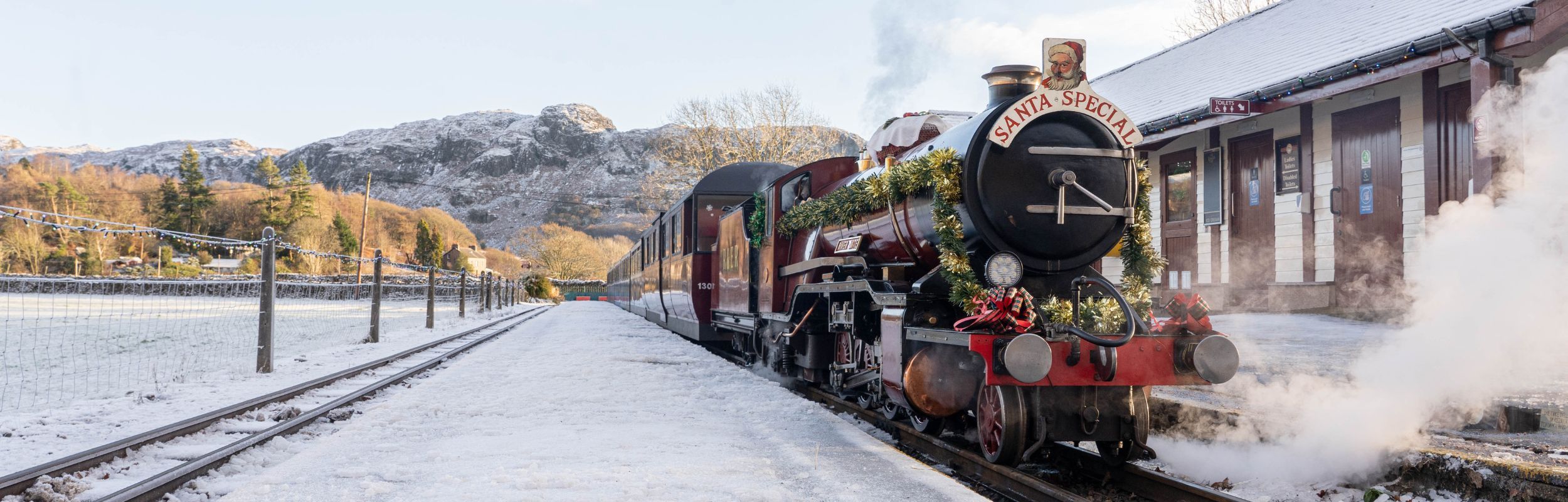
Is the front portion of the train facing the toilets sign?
no

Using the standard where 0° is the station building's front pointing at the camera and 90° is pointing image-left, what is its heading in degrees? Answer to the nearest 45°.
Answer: approximately 45°

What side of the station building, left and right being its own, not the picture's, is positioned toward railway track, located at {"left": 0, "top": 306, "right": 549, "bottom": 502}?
front

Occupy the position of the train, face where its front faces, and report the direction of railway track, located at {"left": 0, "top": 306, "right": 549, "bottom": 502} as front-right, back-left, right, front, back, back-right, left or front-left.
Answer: back-right

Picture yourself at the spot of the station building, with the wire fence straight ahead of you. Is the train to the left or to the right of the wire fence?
left

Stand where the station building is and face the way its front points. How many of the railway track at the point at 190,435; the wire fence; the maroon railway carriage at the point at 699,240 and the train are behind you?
0

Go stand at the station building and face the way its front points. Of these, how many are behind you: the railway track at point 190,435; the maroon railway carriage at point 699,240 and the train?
0

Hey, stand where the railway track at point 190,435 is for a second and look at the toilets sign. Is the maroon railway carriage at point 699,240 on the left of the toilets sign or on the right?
left

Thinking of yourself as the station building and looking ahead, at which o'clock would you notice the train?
The train is roughly at 11 o'clock from the station building.

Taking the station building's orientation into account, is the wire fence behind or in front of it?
in front

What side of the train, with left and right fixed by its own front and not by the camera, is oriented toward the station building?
left

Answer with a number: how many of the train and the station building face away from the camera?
0

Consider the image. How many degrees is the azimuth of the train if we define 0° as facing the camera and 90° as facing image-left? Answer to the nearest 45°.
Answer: approximately 315°
